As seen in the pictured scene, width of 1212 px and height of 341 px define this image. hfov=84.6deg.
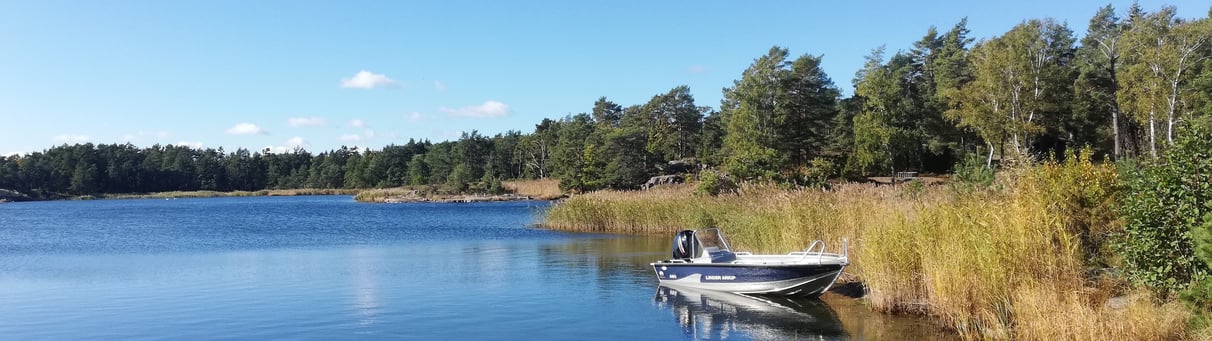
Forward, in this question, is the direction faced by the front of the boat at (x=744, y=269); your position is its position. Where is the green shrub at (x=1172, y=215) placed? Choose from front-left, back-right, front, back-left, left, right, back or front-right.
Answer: front-right

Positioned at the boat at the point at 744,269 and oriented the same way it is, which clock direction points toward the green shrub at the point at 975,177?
The green shrub is roughly at 11 o'clock from the boat.

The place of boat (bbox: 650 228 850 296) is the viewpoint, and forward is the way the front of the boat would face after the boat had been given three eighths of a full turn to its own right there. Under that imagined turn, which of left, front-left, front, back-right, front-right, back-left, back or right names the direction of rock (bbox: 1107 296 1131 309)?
left

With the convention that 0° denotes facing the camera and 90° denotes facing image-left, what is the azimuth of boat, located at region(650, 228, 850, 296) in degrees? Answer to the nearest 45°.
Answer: approximately 270°
